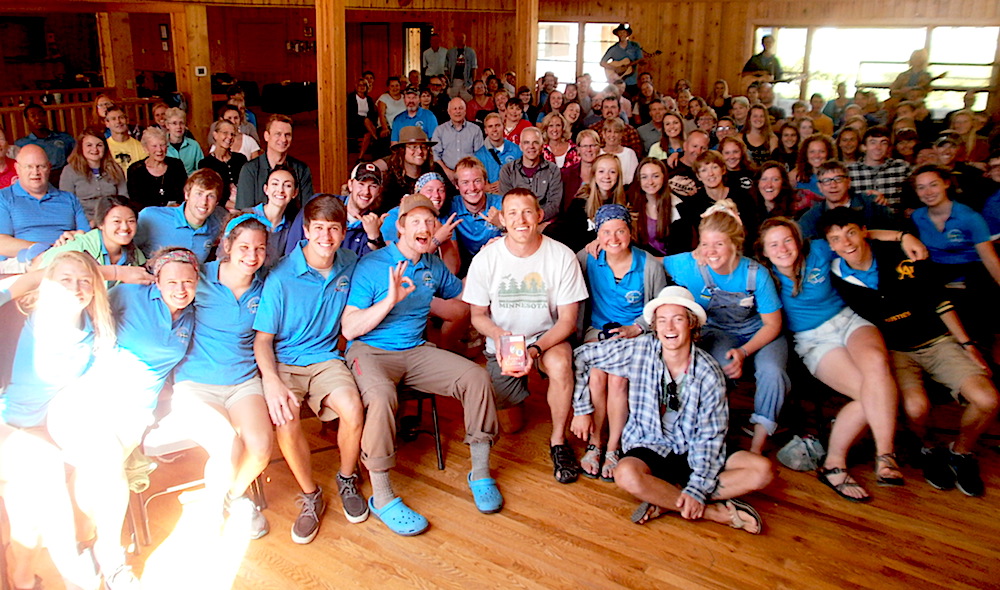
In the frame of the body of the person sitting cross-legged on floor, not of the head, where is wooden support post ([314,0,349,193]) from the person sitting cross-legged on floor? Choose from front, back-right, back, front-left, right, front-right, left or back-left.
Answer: back-right

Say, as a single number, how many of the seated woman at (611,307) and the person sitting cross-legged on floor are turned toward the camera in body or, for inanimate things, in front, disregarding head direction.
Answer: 2

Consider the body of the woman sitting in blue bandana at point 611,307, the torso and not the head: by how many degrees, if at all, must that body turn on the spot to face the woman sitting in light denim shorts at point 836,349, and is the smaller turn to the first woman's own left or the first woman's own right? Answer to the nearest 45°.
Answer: approximately 90° to the first woman's own left

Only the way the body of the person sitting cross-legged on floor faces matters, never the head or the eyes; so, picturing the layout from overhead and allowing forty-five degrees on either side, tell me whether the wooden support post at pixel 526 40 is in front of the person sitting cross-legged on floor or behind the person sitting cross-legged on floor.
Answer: behind

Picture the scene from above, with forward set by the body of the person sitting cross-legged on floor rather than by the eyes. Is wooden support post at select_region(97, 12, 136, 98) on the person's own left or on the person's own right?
on the person's own right

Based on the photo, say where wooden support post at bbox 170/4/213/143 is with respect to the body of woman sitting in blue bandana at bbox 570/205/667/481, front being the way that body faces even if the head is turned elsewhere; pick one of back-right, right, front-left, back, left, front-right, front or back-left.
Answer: back-right

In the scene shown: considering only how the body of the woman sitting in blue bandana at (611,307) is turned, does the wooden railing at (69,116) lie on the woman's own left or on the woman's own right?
on the woman's own right
